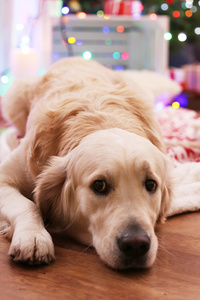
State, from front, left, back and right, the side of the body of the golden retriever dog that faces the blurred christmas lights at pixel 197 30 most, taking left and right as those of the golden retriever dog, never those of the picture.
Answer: back

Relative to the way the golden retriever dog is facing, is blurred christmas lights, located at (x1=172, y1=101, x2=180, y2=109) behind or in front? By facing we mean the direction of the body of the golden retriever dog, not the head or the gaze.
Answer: behind

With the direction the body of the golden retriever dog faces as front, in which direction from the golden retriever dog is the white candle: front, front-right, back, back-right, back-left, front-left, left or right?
back

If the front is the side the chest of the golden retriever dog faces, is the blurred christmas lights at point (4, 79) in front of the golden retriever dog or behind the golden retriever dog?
behind

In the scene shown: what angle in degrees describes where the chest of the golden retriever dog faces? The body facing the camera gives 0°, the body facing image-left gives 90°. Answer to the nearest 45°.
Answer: approximately 0°

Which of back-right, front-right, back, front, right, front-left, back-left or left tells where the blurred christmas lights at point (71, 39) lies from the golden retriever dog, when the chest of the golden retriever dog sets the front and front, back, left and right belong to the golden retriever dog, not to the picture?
back

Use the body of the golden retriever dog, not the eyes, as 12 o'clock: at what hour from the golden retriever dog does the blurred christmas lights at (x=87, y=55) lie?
The blurred christmas lights is roughly at 6 o'clock from the golden retriever dog.

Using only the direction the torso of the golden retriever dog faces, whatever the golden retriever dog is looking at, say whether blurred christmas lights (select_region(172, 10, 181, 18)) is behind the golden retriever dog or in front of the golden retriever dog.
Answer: behind
